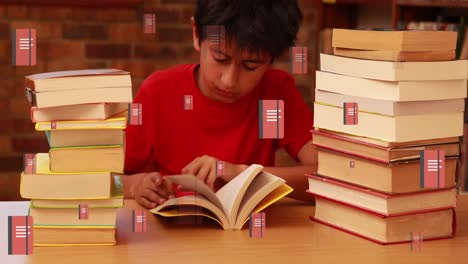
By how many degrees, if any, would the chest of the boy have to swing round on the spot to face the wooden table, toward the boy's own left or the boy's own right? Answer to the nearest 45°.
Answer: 0° — they already face it

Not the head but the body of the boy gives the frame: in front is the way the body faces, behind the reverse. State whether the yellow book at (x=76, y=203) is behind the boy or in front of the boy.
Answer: in front

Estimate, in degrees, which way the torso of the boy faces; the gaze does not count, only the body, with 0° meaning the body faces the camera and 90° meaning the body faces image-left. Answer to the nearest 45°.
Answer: approximately 0°

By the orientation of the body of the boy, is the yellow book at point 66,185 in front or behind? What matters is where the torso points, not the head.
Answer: in front

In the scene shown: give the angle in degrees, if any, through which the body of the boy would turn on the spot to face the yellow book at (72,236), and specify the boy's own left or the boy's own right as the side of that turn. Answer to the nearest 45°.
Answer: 0° — they already face it
